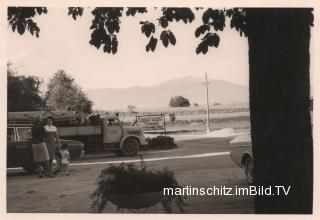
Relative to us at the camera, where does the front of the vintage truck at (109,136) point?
facing to the right of the viewer

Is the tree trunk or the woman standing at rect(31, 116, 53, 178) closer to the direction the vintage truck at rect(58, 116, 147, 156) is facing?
the tree trunk

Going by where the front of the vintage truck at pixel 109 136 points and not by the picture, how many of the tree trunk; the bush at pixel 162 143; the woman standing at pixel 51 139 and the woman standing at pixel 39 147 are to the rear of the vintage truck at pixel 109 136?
2

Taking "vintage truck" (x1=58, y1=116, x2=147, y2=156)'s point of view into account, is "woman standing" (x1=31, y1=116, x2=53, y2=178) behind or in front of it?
behind

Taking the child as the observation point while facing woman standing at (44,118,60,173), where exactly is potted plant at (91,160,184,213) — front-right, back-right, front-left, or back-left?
back-left
